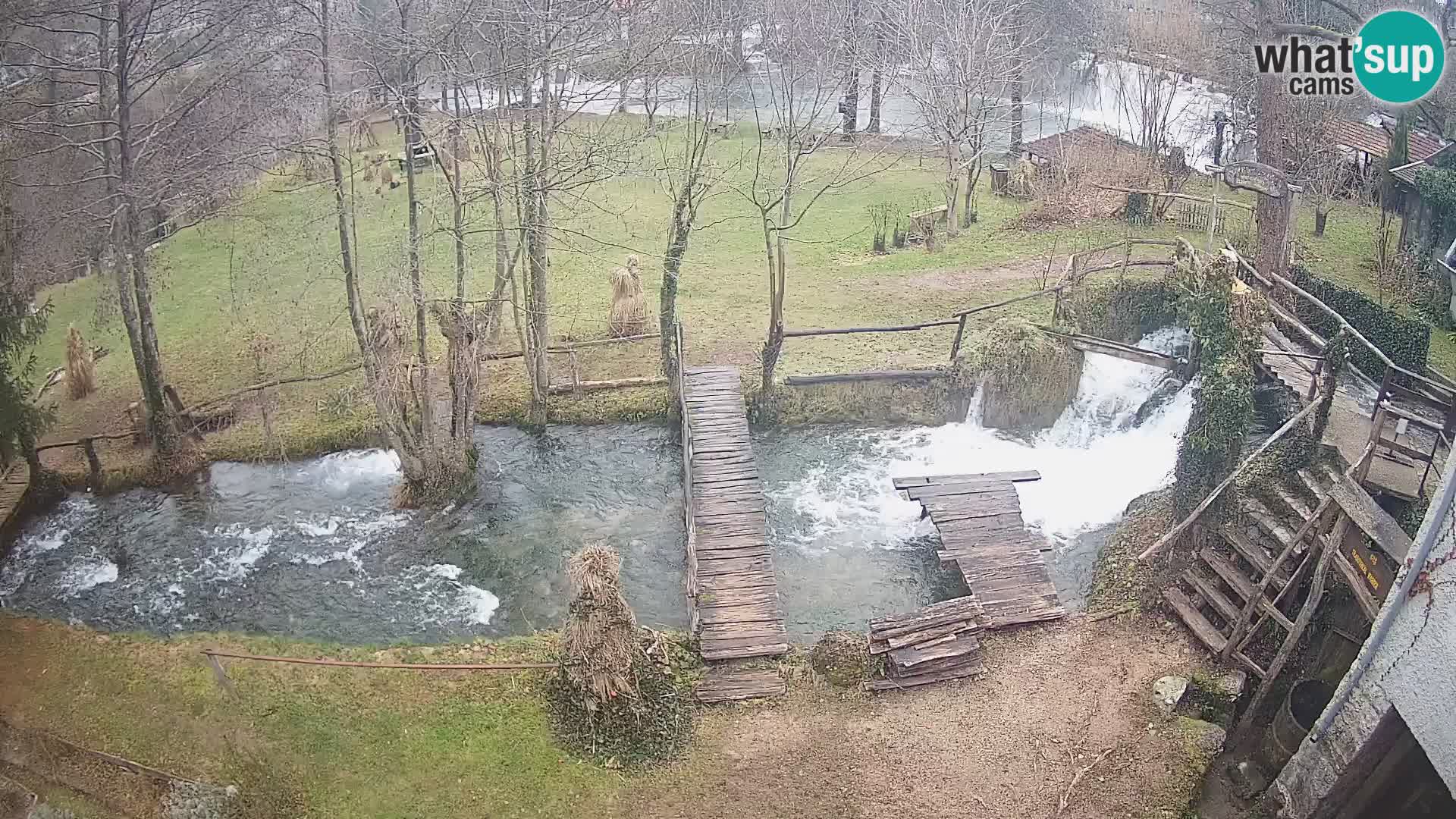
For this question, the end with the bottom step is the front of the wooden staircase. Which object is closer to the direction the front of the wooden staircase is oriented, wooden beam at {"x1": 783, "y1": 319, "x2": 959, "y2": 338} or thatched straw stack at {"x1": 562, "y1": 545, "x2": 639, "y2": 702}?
the thatched straw stack

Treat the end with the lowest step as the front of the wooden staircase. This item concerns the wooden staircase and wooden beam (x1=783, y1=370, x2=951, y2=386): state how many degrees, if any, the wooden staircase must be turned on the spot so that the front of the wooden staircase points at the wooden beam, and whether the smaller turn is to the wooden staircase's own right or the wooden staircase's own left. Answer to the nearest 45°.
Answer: approximately 90° to the wooden staircase's own right

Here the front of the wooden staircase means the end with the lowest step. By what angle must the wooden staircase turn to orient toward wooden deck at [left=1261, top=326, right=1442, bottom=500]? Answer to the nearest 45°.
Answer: approximately 180°

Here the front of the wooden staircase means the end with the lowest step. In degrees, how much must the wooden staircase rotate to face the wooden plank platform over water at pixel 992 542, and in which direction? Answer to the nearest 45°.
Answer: approximately 45° to its right

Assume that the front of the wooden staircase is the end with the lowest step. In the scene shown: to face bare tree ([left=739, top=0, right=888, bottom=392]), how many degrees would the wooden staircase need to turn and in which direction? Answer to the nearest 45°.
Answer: approximately 90° to its right

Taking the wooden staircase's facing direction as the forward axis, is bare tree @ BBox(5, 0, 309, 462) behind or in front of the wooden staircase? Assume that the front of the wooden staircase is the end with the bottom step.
in front

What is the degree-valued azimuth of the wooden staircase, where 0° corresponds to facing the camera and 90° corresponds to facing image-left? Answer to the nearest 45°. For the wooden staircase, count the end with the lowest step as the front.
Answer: approximately 45°

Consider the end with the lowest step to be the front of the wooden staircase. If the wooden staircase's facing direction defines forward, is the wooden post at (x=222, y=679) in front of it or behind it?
in front

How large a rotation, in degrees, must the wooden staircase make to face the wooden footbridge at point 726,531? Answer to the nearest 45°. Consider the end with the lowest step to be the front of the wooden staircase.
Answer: approximately 45° to its right

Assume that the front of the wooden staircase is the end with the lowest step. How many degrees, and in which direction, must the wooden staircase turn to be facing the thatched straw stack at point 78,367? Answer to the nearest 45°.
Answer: approximately 45° to its right

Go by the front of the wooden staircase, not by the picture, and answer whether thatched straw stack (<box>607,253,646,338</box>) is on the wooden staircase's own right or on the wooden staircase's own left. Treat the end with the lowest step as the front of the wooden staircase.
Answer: on the wooden staircase's own right

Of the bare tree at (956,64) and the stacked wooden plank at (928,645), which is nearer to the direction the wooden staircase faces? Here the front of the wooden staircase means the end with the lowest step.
the stacked wooden plank

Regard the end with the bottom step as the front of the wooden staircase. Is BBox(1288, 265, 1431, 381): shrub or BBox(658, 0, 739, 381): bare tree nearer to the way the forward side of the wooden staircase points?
the bare tree
